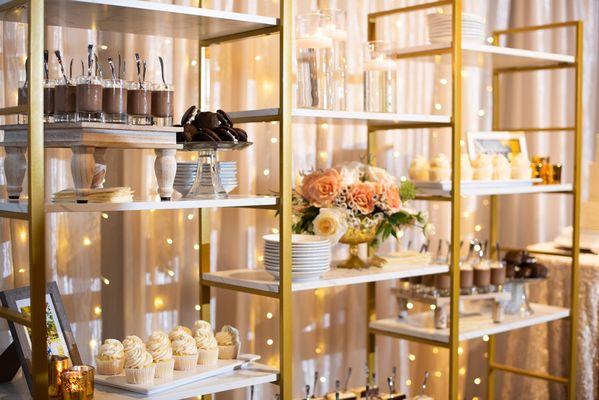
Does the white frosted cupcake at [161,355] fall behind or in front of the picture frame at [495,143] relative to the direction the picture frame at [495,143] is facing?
in front

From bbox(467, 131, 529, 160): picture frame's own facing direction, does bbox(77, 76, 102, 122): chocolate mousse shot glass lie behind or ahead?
ahead

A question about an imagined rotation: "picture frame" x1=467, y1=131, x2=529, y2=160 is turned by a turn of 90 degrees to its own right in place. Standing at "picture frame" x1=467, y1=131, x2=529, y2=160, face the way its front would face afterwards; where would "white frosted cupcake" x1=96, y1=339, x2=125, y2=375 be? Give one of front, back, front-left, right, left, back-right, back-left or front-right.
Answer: front-left

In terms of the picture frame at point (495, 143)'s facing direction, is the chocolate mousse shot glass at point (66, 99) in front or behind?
in front

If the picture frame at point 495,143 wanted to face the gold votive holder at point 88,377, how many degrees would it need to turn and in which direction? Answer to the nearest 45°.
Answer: approximately 45° to its right

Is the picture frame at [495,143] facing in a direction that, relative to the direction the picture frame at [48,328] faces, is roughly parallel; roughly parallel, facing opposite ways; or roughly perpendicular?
roughly parallel

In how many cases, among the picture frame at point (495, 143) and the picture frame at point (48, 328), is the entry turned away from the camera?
0

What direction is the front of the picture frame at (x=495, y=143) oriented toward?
toward the camera
